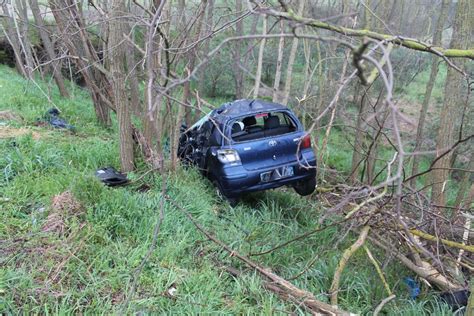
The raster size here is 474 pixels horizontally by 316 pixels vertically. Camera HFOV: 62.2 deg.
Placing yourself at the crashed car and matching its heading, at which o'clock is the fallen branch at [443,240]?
The fallen branch is roughly at 6 o'clock from the crashed car.

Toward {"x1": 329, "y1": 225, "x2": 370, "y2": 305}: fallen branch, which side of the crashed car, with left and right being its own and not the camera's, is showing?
back

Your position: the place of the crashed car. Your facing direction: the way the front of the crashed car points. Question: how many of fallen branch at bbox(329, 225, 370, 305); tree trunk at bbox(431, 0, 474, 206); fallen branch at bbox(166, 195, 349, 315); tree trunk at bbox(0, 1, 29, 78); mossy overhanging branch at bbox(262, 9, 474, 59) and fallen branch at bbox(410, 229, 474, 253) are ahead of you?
1

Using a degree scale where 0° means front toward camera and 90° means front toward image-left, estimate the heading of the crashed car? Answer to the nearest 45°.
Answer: approximately 135°

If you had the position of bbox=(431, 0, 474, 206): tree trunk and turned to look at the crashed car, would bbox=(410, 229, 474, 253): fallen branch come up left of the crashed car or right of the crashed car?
left

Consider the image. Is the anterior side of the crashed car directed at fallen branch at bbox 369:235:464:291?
no

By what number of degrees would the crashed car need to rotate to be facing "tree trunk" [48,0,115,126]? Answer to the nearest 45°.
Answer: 0° — it already faces it

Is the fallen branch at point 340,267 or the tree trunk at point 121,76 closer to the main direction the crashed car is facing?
the tree trunk

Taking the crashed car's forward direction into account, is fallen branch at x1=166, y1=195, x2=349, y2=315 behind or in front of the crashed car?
behind

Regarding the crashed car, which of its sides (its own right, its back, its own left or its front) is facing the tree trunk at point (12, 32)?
front

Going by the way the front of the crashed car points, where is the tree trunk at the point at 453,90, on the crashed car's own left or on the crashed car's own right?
on the crashed car's own right
